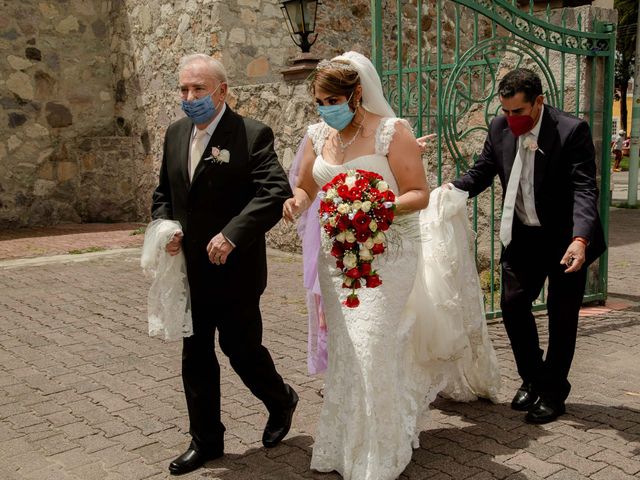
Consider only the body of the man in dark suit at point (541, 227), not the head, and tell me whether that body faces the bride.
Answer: yes

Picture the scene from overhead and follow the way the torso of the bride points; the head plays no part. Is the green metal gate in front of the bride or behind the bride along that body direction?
behind

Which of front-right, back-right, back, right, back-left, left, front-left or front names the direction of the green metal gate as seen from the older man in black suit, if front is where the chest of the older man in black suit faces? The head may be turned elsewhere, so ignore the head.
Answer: back

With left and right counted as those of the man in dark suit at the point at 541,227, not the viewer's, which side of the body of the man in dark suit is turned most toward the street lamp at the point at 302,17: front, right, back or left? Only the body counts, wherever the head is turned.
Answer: right

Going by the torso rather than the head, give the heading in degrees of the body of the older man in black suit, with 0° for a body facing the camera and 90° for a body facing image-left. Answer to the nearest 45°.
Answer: approximately 45°

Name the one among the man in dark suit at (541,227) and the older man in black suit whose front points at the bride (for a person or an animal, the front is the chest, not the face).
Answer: the man in dark suit
